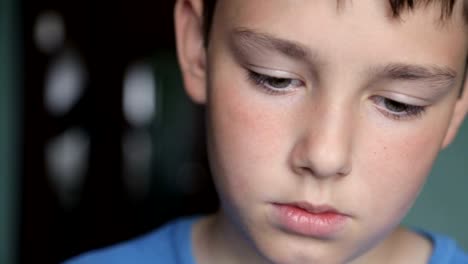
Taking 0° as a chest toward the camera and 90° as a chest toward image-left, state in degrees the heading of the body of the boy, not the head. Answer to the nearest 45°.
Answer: approximately 0°
